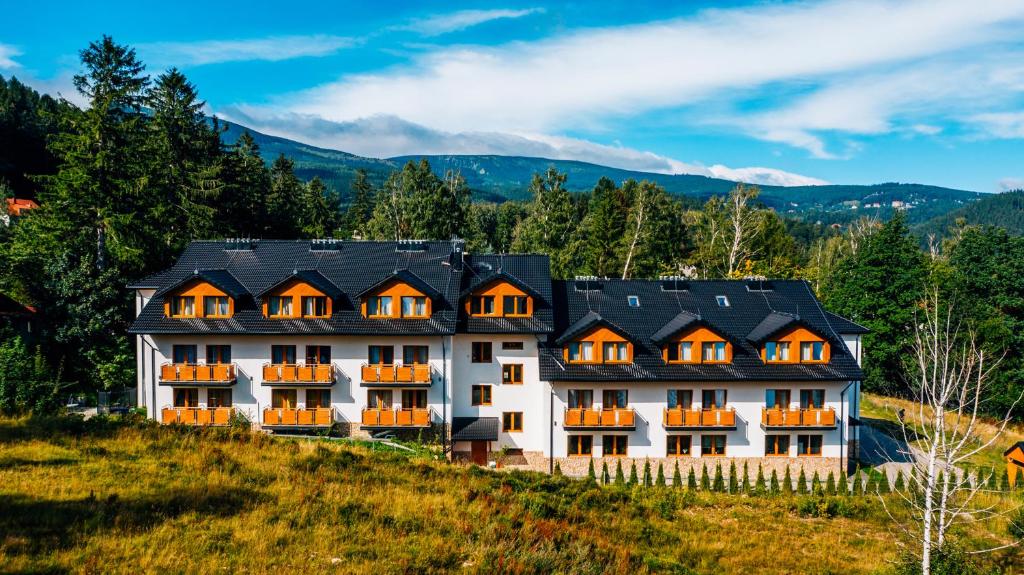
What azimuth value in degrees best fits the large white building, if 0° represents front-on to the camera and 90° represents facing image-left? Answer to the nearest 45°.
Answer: approximately 0°
